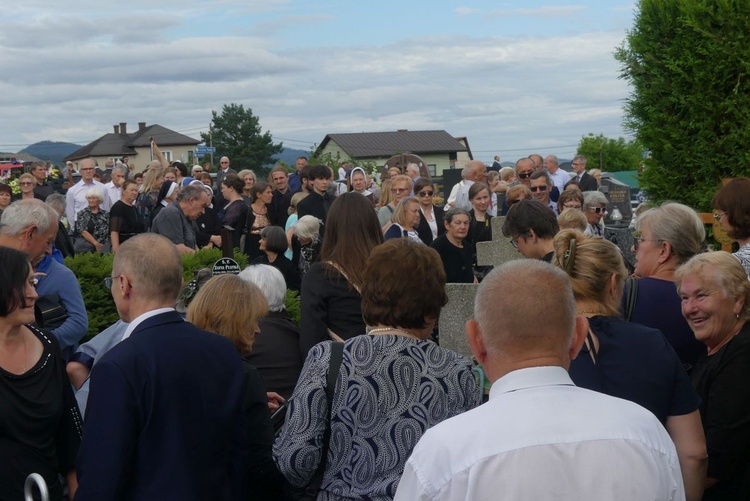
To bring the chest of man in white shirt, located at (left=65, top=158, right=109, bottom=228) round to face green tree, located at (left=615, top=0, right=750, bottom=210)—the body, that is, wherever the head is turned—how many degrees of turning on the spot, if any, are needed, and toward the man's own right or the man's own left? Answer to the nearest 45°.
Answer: approximately 45° to the man's own left

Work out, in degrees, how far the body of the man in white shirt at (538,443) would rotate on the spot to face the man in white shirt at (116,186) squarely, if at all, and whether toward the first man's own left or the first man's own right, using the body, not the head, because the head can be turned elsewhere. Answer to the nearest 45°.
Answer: approximately 45° to the first man's own left

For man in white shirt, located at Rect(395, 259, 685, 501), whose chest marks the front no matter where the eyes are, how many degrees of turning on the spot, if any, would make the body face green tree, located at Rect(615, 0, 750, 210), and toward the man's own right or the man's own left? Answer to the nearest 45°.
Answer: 0° — they already face it

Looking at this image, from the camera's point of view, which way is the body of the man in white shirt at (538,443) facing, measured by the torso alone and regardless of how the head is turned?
away from the camera

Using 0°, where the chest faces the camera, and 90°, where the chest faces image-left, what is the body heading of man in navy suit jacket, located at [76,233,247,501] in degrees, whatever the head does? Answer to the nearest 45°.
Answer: approximately 135°

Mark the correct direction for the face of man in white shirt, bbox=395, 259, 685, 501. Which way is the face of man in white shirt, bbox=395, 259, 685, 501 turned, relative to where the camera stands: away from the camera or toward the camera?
away from the camera

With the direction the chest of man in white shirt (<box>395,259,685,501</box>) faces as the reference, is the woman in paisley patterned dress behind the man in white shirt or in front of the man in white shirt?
in front

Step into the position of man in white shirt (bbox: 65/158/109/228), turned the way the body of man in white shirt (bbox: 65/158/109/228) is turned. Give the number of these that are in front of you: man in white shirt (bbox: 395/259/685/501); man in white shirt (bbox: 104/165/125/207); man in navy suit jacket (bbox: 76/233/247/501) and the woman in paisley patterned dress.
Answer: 3

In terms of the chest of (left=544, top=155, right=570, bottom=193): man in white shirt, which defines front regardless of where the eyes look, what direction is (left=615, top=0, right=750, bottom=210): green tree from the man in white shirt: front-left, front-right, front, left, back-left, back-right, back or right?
front-left
